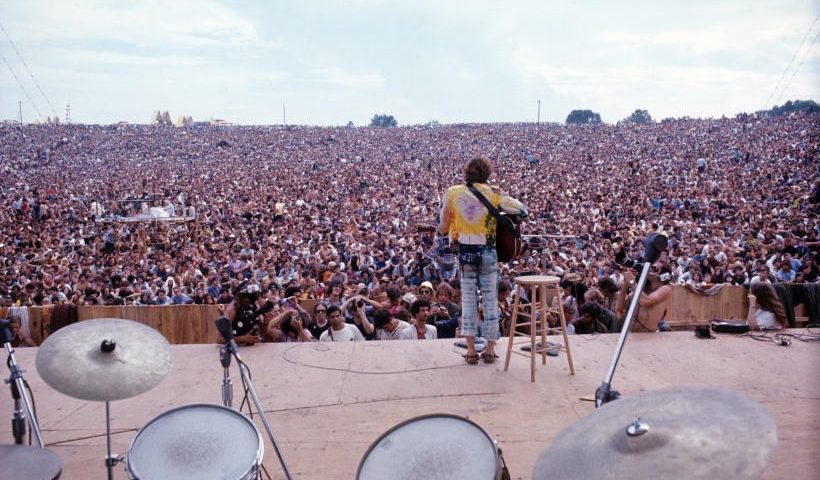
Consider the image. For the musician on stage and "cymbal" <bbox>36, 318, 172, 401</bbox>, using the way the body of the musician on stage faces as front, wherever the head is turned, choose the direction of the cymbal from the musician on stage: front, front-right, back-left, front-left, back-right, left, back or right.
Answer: back-left

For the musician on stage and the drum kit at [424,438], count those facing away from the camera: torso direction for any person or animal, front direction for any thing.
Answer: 2

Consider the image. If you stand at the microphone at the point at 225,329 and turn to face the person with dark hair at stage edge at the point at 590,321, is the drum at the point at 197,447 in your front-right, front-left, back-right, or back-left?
back-right

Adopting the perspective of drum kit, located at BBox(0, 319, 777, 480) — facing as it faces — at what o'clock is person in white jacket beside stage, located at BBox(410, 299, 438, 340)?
The person in white jacket beside stage is roughly at 12 o'clock from the drum kit.

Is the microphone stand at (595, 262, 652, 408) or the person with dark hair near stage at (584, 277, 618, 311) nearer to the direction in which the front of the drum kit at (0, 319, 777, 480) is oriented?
the person with dark hair near stage

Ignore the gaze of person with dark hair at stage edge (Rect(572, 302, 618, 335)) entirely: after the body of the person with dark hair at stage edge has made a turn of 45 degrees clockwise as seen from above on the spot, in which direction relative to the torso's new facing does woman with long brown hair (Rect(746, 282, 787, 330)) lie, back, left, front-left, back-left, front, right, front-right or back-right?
back

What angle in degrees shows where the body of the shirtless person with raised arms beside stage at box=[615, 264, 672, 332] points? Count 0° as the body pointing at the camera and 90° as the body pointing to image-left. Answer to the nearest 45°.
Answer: approximately 45°

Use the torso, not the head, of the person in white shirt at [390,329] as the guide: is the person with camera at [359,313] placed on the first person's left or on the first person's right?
on the first person's right

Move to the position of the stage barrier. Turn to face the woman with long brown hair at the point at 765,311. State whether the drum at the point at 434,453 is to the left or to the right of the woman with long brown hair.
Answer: right

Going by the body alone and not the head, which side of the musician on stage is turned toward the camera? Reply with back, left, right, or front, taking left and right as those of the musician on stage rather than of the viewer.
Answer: back

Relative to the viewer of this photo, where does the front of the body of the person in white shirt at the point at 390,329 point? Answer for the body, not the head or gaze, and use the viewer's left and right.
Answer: facing the viewer and to the left of the viewer

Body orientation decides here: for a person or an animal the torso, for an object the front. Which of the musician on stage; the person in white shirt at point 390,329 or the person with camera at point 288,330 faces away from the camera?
the musician on stage

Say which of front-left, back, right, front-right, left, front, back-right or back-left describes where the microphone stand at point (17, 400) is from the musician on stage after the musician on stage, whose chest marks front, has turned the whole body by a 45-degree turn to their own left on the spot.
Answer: left
